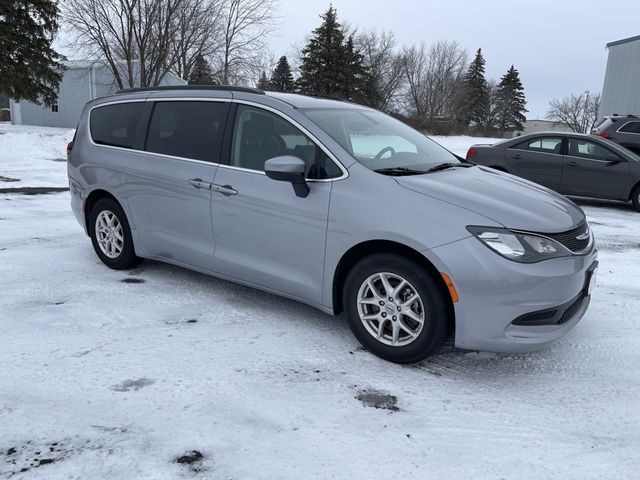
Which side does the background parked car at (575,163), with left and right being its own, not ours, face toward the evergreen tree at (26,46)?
back

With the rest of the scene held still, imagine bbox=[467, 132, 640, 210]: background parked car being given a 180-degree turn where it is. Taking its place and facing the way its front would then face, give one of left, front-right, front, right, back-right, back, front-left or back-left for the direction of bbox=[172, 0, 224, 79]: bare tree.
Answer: front-right

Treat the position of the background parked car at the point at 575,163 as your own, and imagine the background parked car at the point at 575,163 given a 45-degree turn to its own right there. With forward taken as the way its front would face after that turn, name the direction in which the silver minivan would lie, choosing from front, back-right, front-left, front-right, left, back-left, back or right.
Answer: front-right

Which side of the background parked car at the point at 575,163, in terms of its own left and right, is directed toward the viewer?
right

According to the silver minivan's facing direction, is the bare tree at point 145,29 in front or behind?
behind

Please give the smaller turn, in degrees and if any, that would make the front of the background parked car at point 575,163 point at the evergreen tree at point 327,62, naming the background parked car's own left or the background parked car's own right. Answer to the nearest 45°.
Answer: approximately 135° to the background parked car's own left

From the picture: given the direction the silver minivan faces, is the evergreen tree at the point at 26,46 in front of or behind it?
behind

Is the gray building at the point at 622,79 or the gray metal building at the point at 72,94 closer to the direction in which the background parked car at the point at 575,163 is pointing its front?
the gray building

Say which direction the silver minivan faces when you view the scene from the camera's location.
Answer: facing the viewer and to the right of the viewer

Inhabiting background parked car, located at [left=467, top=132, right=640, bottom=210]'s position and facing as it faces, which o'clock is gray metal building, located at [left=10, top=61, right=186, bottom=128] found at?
The gray metal building is roughly at 7 o'clock from the background parked car.

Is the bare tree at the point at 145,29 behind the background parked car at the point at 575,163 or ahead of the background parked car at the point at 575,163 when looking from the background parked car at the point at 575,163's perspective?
behind

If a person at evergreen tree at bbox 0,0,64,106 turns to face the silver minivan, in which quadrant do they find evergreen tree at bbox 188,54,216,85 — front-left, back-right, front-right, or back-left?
back-left

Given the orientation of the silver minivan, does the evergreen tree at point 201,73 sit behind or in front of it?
behind
